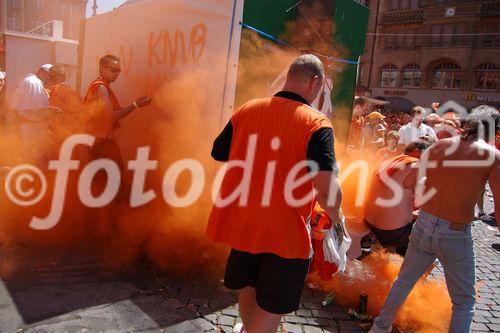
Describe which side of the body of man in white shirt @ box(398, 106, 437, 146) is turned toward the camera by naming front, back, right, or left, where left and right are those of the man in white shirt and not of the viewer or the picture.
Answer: front

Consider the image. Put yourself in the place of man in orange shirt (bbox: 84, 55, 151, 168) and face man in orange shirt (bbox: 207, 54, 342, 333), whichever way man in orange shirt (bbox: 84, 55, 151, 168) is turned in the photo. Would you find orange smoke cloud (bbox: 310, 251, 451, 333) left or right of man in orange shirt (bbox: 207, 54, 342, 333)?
left

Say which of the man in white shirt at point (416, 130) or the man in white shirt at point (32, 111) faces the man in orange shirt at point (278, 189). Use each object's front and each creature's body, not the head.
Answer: the man in white shirt at point (416, 130)

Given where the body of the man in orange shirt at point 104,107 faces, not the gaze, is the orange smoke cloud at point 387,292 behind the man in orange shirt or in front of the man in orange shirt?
in front

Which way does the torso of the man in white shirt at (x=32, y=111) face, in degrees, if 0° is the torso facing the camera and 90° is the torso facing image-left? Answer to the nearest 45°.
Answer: approximately 225°

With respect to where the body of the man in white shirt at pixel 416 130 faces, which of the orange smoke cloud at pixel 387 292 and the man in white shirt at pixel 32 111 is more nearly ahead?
the orange smoke cloud

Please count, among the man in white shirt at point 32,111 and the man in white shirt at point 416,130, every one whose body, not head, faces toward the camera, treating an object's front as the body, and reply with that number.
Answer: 1

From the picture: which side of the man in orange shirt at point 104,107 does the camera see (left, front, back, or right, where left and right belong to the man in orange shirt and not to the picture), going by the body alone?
right

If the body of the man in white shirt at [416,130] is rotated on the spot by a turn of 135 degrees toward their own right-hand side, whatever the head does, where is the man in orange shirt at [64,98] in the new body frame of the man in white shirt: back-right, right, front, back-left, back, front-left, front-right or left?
left

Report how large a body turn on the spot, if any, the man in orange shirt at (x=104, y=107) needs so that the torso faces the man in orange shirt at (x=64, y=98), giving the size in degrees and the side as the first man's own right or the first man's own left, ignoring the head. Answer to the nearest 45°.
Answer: approximately 135° to the first man's own left

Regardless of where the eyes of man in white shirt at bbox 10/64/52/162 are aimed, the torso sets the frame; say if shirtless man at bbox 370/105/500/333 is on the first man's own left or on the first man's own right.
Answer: on the first man's own right

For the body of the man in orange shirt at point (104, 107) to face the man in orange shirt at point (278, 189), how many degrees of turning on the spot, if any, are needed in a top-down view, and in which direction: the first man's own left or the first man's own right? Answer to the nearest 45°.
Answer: approximately 90° to the first man's own right

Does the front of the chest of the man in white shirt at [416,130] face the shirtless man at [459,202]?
yes

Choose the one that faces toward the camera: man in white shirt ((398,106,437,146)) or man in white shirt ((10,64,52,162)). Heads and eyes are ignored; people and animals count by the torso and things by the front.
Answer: man in white shirt ((398,106,437,146))
